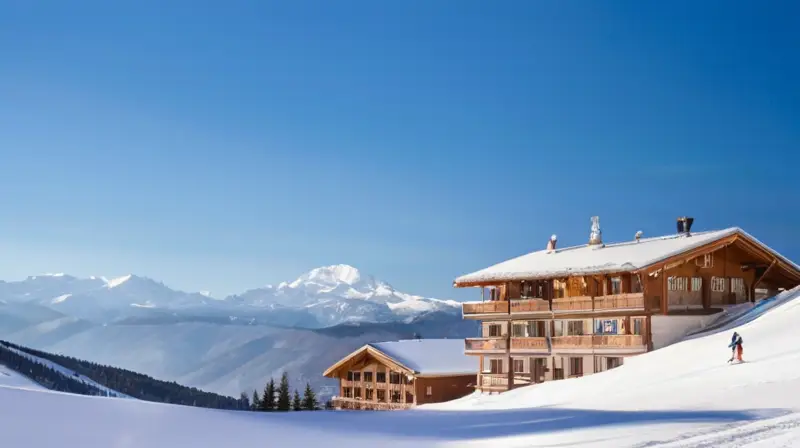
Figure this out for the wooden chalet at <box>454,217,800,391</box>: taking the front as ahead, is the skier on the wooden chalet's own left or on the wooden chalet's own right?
on the wooden chalet's own left

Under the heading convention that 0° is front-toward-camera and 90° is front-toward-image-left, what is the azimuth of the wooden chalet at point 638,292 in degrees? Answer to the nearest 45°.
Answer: approximately 45°
